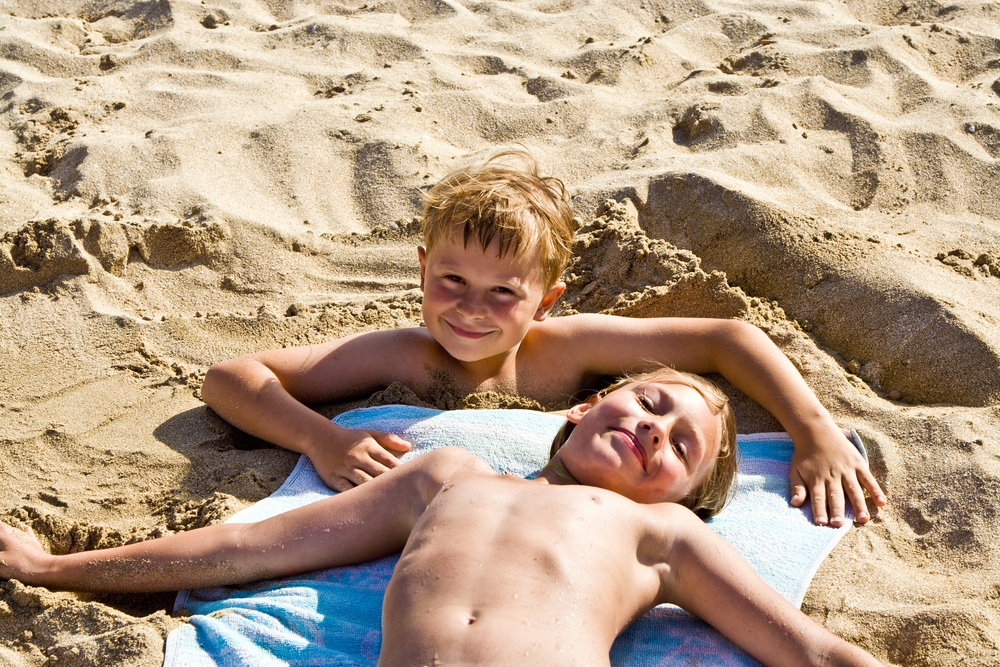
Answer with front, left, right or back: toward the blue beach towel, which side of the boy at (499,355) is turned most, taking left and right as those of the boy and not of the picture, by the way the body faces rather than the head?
front

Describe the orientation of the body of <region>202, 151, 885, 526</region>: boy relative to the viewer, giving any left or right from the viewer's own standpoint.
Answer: facing the viewer

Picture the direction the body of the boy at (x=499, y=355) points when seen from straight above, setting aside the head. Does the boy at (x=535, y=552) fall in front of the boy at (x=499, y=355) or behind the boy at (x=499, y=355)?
in front

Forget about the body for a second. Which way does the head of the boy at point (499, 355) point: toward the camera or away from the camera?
toward the camera
